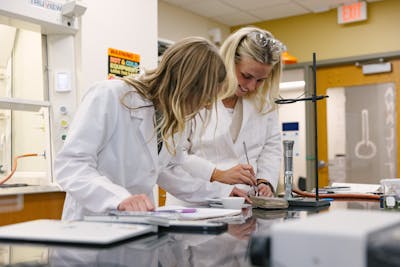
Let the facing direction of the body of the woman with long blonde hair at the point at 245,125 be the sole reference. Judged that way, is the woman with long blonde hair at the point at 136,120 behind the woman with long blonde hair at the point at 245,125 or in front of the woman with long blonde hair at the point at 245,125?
in front

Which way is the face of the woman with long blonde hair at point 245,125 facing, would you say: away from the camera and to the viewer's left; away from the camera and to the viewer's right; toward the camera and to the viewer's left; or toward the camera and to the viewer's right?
toward the camera and to the viewer's left

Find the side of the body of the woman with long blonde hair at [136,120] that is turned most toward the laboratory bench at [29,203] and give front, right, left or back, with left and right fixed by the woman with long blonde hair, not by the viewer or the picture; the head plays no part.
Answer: back

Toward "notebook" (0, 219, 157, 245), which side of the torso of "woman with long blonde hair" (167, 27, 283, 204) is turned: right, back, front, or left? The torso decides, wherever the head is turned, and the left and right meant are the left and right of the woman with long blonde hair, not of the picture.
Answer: front

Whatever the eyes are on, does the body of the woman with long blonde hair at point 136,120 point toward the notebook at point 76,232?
no

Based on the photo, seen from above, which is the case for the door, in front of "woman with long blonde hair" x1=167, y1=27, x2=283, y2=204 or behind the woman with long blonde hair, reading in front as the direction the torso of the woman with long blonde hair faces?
behind

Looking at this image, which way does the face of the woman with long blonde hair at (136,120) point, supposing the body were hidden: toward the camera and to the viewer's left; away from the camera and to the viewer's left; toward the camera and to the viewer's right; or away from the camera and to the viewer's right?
away from the camera and to the viewer's right

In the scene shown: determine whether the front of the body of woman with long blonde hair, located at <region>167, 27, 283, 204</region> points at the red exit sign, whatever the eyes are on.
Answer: no

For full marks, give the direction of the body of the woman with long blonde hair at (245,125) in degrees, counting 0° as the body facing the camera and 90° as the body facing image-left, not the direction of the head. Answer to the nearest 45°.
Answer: approximately 0°

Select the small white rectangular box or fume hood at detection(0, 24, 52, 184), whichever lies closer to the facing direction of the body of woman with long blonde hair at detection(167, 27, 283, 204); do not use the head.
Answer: the small white rectangular box
